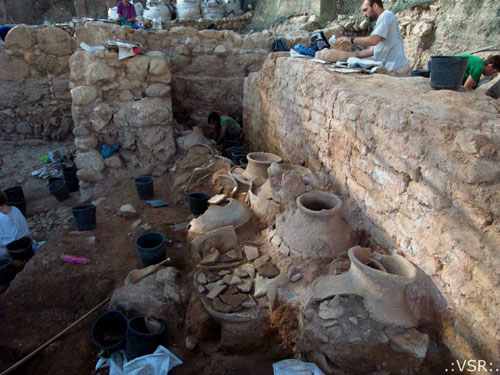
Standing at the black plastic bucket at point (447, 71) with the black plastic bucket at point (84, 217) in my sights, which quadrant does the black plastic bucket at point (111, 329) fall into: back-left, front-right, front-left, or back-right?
front-left

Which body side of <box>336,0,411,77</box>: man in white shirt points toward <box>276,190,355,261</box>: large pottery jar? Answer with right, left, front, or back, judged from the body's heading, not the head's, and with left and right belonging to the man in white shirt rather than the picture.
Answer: left

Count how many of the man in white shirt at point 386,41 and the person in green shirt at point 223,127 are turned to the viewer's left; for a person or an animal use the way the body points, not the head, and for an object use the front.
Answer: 2

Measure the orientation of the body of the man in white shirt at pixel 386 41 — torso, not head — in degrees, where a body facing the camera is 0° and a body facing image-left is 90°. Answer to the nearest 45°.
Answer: approximately 90°

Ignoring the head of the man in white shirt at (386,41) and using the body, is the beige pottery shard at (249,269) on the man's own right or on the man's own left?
on the man's own left

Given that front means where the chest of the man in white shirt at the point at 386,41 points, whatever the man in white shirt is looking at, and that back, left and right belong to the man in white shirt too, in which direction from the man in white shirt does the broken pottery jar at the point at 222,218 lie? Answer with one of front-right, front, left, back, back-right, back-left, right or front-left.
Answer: front-left

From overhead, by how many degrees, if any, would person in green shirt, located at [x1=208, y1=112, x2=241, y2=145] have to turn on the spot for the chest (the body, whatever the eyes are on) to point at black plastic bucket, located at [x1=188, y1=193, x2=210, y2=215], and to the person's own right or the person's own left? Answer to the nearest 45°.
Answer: approximately 90° to the person's own left

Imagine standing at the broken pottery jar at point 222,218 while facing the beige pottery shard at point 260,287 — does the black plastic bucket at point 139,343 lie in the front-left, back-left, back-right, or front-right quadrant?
front-right

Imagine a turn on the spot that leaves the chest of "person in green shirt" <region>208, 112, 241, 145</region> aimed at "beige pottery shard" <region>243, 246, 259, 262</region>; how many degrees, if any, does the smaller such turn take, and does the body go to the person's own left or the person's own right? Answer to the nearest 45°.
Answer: approximately 90° to the person's own left

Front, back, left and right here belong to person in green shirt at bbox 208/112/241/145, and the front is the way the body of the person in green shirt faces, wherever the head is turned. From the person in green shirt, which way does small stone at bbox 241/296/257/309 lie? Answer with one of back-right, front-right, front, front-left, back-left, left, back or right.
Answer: left

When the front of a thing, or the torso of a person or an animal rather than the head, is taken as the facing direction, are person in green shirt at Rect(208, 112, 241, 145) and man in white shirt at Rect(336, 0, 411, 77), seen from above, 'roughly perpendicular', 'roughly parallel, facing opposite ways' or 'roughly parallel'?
roughly parallel
